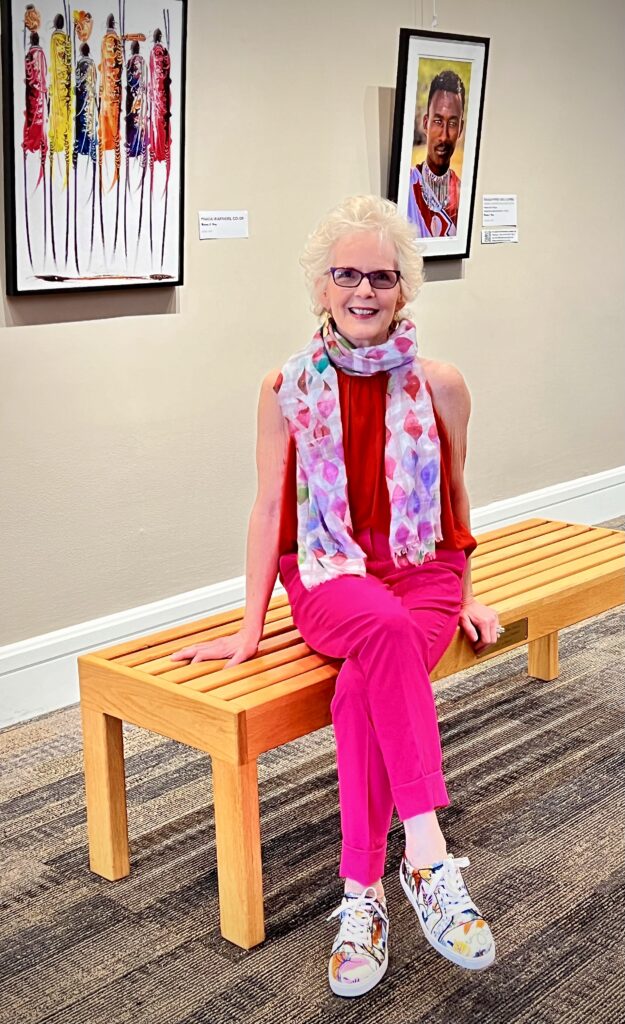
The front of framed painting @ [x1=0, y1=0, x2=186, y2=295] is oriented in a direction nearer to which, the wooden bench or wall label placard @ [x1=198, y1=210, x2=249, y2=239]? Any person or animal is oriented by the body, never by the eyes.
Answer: the wooden bench

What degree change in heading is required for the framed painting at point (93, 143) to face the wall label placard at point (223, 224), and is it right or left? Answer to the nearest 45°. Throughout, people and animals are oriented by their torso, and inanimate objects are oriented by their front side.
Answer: approximately 90° to its left

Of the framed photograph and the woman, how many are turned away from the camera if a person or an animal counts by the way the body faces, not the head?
0

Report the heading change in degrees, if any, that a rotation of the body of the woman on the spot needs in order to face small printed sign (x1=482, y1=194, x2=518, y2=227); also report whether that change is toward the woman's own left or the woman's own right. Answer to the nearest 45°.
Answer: approximately 180°

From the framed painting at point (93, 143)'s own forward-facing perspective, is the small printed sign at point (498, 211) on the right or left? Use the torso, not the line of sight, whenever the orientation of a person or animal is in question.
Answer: on its left

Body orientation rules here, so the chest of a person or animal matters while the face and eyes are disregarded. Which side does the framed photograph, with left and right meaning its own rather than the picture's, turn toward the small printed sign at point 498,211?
left

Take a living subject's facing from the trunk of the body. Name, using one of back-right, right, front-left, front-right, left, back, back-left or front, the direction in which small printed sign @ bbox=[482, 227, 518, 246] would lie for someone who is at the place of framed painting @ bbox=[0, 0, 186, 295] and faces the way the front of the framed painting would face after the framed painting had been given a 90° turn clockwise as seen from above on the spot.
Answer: back

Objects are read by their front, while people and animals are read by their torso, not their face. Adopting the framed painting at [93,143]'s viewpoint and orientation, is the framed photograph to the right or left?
on its left

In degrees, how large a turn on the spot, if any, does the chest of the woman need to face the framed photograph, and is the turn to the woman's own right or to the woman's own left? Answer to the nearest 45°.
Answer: approximately 180°

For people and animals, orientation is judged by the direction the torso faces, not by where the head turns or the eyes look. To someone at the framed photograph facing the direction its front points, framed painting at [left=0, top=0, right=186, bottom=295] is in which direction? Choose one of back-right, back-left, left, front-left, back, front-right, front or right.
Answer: right
